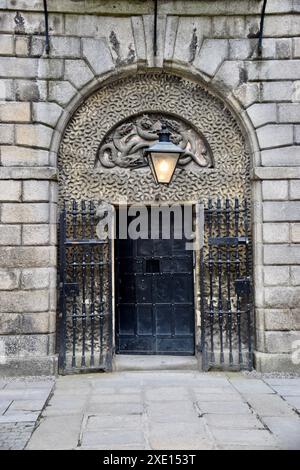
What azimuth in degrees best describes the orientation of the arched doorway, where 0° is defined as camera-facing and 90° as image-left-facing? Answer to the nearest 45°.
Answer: approximately 0°
